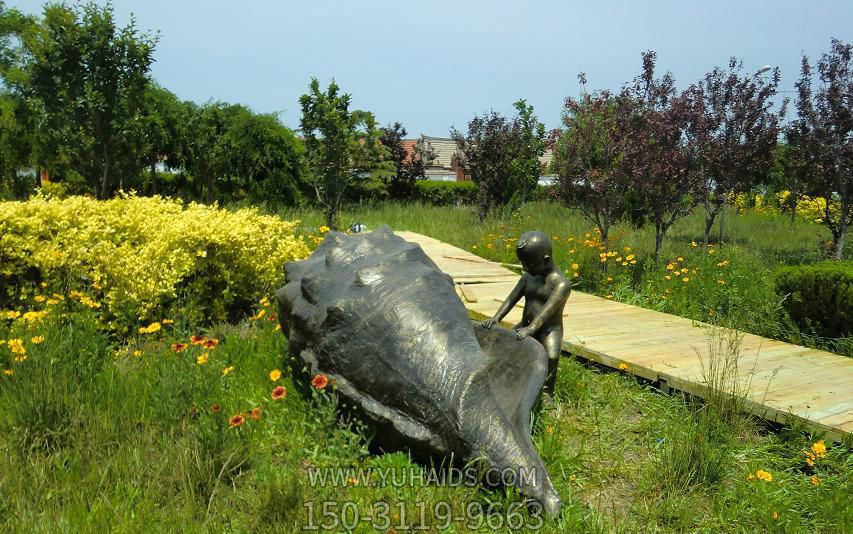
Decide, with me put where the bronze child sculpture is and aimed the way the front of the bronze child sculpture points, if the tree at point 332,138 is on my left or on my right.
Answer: on my right

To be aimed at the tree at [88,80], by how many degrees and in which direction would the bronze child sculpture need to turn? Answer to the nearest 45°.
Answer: approximately 90° to its right

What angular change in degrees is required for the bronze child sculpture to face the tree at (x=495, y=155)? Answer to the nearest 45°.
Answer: approximately 135° to its right

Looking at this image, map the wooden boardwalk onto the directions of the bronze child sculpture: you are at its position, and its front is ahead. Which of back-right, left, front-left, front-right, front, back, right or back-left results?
back

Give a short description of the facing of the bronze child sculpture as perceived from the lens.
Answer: facing the viewer and to the left of the viewer

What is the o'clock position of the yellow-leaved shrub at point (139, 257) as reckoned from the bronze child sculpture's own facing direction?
The yellow-leaved shrub is roughly at 2 o'clock from the bronze child sculpture.

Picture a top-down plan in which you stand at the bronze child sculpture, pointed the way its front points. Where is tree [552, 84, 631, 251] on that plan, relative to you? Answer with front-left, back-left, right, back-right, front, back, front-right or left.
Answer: back-right

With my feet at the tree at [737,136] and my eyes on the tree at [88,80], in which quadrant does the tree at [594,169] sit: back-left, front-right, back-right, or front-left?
front-left

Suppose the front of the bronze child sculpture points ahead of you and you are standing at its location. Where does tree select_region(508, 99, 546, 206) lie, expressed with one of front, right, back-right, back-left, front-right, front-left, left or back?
back-right

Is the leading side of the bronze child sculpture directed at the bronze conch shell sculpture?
yes

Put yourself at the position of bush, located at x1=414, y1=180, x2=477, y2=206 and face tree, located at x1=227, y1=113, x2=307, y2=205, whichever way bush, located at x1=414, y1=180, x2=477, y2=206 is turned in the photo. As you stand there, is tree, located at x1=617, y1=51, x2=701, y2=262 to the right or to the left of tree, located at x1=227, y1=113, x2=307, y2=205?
left

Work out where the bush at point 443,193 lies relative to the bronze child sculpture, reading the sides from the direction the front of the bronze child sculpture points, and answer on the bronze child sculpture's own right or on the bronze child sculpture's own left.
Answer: on the bronze child sculpture's own right

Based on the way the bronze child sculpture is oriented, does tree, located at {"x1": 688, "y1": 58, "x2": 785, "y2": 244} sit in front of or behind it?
behind
